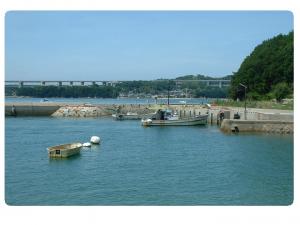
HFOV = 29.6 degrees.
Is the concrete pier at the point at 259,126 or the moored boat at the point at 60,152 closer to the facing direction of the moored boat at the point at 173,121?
the concrete pier

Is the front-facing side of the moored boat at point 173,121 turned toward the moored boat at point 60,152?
no

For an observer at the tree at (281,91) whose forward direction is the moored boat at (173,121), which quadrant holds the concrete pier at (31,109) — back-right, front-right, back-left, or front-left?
front-right

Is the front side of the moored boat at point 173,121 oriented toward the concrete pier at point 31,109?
no

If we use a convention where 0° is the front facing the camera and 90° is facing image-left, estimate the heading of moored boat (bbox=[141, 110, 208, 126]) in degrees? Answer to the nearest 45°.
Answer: approximately 270°
